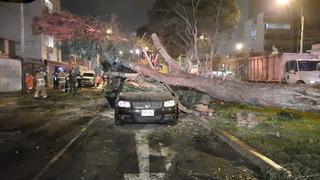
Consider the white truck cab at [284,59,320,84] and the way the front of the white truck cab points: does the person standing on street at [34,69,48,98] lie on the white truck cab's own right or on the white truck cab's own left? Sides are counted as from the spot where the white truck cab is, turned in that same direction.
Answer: on the white truck cab's own right

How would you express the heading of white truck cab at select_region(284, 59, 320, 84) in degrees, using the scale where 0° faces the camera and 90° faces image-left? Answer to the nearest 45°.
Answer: approximately 315°

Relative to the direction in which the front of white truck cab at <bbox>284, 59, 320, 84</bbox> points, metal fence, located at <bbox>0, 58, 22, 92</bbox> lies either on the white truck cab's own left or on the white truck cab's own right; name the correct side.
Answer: on the white truck cab's own right

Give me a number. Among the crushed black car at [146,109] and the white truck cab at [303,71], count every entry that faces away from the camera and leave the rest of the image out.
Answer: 0

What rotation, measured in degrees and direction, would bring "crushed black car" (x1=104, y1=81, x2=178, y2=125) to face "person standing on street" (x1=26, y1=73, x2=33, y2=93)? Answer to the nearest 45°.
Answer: approximately 135° to its right

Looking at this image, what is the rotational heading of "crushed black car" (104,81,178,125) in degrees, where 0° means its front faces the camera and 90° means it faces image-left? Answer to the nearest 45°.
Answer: approximately 0°

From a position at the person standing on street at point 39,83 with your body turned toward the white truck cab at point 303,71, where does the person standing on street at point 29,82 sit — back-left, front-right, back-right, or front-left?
back-left

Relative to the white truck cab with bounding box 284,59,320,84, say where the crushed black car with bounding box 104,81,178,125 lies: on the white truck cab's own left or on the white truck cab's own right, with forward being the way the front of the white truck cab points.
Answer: on the white truck cab's own right
